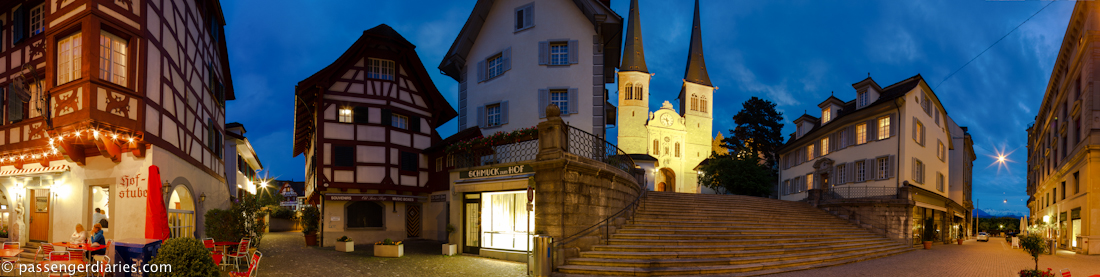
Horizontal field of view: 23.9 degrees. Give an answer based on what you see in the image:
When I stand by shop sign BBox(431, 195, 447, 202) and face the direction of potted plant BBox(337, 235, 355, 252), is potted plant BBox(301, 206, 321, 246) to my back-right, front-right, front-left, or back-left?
front-right

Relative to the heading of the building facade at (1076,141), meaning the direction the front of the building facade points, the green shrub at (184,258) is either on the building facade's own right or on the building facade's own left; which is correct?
on the building facade's own left

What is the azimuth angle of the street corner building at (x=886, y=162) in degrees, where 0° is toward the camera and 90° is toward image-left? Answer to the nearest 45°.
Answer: approximately 45°

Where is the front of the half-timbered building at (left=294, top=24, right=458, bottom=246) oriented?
toward the camera

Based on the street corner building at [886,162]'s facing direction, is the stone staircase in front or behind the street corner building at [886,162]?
in front

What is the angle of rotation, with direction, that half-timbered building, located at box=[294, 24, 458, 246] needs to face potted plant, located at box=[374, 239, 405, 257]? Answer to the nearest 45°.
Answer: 0° — it already faces it

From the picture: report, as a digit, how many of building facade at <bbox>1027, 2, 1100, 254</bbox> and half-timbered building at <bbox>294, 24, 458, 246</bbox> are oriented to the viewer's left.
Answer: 1

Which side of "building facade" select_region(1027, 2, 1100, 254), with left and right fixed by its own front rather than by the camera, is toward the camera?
left
